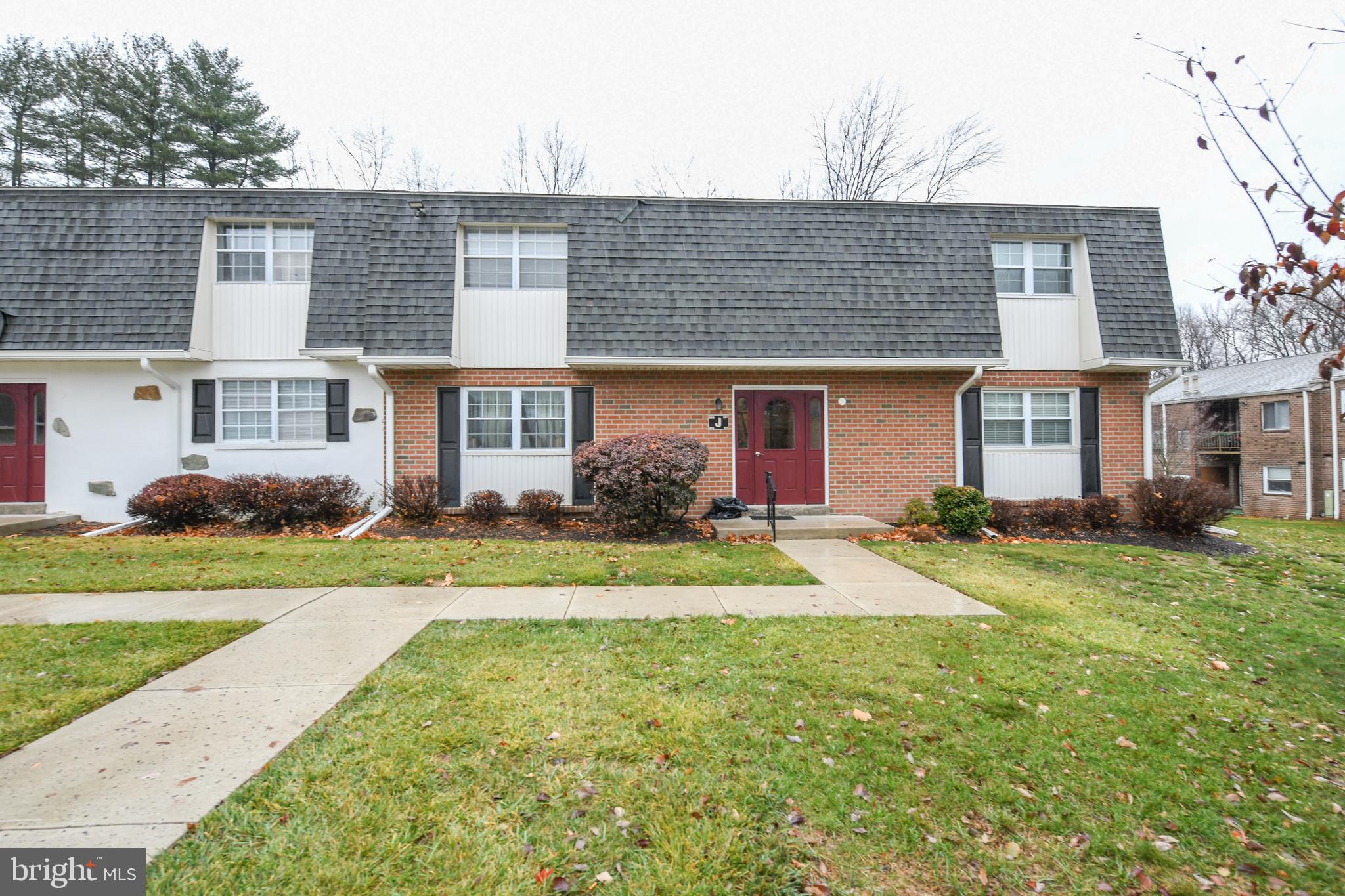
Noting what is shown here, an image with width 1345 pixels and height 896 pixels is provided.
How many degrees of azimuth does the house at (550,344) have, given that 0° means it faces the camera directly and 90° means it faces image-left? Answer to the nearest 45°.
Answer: approximately 0°

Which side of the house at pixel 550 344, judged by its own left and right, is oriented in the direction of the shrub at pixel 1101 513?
left

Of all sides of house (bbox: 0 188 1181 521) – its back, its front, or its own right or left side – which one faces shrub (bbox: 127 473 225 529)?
right

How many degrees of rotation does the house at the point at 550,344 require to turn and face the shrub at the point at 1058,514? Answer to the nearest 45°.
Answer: approximately 90° to its left

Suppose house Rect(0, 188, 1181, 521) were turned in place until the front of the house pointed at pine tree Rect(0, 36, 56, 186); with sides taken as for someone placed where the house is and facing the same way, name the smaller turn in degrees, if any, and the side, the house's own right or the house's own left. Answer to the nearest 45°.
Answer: approximately 135° to the house's own right

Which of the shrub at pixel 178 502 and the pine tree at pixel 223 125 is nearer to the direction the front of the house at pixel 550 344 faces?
the shrub

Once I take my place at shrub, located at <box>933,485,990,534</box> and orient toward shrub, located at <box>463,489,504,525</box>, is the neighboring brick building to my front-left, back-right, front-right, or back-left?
back-right

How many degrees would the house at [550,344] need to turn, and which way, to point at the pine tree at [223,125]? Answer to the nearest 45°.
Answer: approximately 135° to its right
